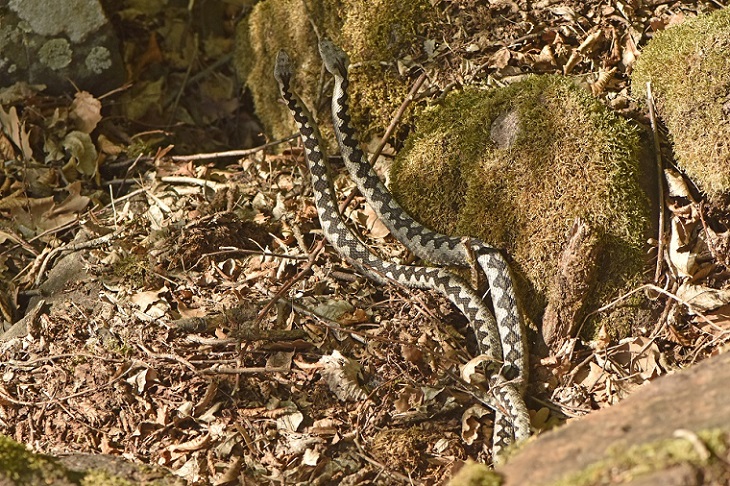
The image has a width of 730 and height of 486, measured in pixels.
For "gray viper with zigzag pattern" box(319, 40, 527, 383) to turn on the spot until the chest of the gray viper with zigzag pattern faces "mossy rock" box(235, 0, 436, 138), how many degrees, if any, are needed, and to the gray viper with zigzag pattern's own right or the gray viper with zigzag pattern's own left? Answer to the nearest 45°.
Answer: approximately 45° to the gray viper with zigzag pattern's own right

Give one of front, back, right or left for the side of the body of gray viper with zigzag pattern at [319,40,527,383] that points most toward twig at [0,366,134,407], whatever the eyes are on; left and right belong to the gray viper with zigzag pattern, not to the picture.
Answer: left

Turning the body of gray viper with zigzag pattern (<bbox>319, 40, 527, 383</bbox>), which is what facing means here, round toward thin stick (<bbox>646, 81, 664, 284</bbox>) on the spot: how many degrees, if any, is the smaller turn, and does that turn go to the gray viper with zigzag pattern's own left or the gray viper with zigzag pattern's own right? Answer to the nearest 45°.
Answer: approximately 135° to the gray viper with zigzag pattern's own right

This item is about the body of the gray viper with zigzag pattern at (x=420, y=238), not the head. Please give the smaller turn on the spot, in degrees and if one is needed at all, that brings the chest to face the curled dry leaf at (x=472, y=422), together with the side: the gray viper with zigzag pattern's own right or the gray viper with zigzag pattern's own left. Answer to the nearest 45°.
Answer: approximately 135° to the gray viper with zigzag pattern's own left

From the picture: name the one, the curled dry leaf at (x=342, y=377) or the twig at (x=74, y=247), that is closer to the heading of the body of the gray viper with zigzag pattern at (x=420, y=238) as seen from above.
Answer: the twig

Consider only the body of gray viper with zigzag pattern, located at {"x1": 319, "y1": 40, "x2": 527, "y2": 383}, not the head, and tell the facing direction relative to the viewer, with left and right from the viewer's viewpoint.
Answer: facing away from the viewer and to the left of the viewer

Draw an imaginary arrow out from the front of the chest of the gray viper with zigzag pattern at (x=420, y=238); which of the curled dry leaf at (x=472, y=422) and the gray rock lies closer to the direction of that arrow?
the gray rock
